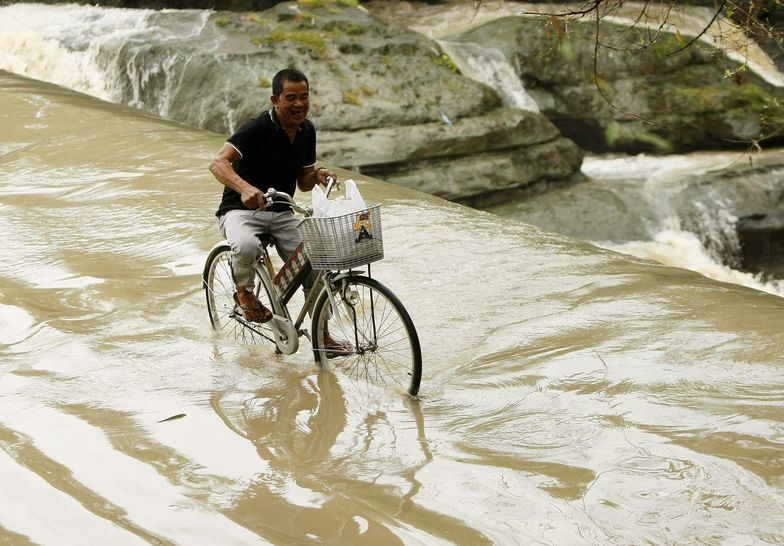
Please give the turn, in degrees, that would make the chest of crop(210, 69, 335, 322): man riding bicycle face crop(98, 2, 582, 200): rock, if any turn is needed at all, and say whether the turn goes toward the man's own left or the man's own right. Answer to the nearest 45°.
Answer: approximately 135° to the man's own left

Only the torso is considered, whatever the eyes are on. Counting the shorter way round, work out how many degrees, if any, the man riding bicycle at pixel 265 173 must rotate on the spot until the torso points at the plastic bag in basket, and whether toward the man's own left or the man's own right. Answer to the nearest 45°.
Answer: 0° — they already face it

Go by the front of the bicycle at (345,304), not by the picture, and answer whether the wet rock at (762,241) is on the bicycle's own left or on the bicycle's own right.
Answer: on the bicycle's own left

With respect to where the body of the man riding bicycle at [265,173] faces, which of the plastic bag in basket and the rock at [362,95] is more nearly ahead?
the plastic bag in basket

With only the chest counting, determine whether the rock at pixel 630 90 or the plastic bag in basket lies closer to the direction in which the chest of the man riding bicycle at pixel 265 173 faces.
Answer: the plastic bag in basket

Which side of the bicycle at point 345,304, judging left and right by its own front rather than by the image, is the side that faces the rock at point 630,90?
left

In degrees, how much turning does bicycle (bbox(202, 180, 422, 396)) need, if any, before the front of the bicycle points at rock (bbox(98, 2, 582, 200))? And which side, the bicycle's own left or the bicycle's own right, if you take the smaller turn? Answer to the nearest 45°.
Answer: approximately 135° to the bicycle's own left

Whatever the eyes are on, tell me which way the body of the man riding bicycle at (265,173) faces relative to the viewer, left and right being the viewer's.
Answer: facing the viewer and to the right of the viewer

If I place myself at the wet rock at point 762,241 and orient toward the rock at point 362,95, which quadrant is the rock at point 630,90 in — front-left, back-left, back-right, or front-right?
front-right

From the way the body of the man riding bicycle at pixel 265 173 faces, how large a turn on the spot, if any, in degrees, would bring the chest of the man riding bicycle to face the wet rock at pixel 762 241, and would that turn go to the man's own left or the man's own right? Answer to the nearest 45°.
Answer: approximately 90° to the man's own left
